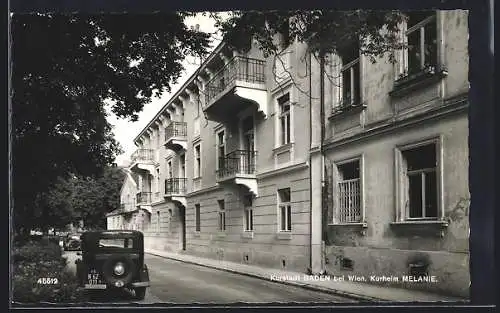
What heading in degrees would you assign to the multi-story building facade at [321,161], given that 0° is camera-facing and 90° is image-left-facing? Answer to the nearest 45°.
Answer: approximately 45°

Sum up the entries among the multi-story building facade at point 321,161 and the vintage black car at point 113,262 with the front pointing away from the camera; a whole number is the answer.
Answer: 1

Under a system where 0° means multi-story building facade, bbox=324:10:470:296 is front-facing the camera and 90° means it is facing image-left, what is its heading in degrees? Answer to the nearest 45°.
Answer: approximately 45°

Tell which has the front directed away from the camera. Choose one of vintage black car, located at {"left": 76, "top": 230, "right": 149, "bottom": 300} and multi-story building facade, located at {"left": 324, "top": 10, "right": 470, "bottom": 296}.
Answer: the vintage black car

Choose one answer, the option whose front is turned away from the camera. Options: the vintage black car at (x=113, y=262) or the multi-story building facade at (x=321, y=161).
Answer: the vintage black car

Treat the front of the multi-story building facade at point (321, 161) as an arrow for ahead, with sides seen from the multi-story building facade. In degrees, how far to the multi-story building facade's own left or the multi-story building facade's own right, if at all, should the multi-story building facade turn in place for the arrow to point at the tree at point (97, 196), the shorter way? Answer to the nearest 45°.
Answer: approximately 45° to the multi-story building facade's own right

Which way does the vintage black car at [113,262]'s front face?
away from the camera
